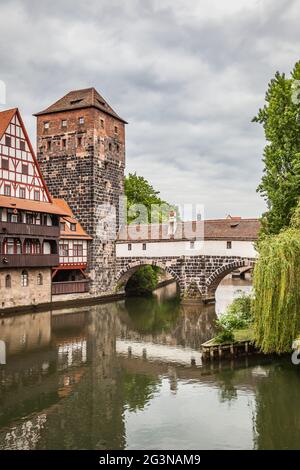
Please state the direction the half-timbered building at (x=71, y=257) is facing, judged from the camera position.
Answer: facing the viewer

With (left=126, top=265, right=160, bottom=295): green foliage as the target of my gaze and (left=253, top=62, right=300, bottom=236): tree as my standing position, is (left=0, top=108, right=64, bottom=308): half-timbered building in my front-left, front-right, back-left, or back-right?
front-left

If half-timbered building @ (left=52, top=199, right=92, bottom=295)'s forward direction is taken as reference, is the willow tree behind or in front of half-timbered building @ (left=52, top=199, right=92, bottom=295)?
in front

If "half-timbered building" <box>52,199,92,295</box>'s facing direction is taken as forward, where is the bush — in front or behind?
in front

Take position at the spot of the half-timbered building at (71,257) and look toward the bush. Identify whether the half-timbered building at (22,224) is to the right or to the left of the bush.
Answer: right

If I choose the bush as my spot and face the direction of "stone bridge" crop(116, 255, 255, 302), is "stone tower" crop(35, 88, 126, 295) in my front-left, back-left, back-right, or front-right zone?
front-left

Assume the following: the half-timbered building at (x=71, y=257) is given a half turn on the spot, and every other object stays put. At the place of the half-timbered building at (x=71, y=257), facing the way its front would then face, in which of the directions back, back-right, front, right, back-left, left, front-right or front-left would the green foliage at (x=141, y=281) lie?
front-right

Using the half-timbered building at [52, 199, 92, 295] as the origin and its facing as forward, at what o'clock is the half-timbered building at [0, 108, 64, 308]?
the half-timbered building at [0, 108, 64, 308] is roughly at 3 o'clock from the half-timbered building at [52, 199, 92, 295].

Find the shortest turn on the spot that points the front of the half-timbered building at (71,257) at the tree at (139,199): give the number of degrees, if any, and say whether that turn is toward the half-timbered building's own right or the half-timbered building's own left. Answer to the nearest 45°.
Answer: approximately 135° to the half-timbered building's own left

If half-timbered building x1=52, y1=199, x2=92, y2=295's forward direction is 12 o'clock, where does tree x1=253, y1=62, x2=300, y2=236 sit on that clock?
The tree is roughly at 11 o'clock from the half-timbered building.
